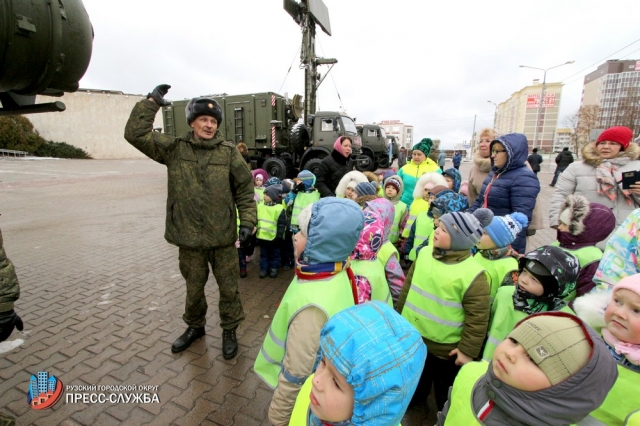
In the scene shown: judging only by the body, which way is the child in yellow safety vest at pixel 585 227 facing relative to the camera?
to the viewer's left

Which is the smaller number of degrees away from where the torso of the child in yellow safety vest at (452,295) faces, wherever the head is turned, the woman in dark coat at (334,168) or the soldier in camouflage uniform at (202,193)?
the soldier in camouflage uniform

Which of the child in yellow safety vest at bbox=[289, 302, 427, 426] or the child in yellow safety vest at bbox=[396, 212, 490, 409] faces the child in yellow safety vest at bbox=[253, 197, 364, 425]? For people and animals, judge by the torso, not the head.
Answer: the child in yellow safety vest at bbox=[396, 212, 490, 409]

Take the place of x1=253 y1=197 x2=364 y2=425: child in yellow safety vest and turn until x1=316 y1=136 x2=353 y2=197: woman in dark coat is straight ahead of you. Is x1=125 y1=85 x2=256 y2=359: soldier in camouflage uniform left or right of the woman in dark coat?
left

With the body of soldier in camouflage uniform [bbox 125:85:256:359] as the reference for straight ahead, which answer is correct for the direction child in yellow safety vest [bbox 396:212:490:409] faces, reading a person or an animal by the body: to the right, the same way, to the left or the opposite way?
to the right

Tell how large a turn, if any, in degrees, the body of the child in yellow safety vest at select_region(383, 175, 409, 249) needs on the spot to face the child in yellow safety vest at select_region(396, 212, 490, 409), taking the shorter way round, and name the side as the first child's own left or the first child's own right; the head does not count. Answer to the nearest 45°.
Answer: approximately 45° to the first child's own left

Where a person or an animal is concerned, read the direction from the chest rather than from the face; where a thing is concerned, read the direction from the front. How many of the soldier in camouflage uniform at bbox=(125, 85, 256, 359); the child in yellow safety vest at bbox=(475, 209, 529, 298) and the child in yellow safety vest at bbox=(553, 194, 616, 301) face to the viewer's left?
2

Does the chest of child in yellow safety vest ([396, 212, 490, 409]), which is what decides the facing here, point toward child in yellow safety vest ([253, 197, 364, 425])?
yes

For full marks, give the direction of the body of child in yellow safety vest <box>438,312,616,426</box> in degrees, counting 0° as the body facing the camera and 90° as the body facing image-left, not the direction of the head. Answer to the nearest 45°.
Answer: approximately 45°

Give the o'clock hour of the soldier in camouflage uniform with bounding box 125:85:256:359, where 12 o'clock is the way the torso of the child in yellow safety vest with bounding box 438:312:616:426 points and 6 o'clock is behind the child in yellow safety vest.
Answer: The soldier in camouflage uniform is roughly at 2 o'clock from the child in yellow safety vest.

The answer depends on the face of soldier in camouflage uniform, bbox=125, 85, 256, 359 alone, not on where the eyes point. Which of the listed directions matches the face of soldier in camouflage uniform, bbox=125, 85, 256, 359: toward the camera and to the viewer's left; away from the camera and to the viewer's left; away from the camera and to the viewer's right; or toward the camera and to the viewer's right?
toward the camera and to the viewer's right
